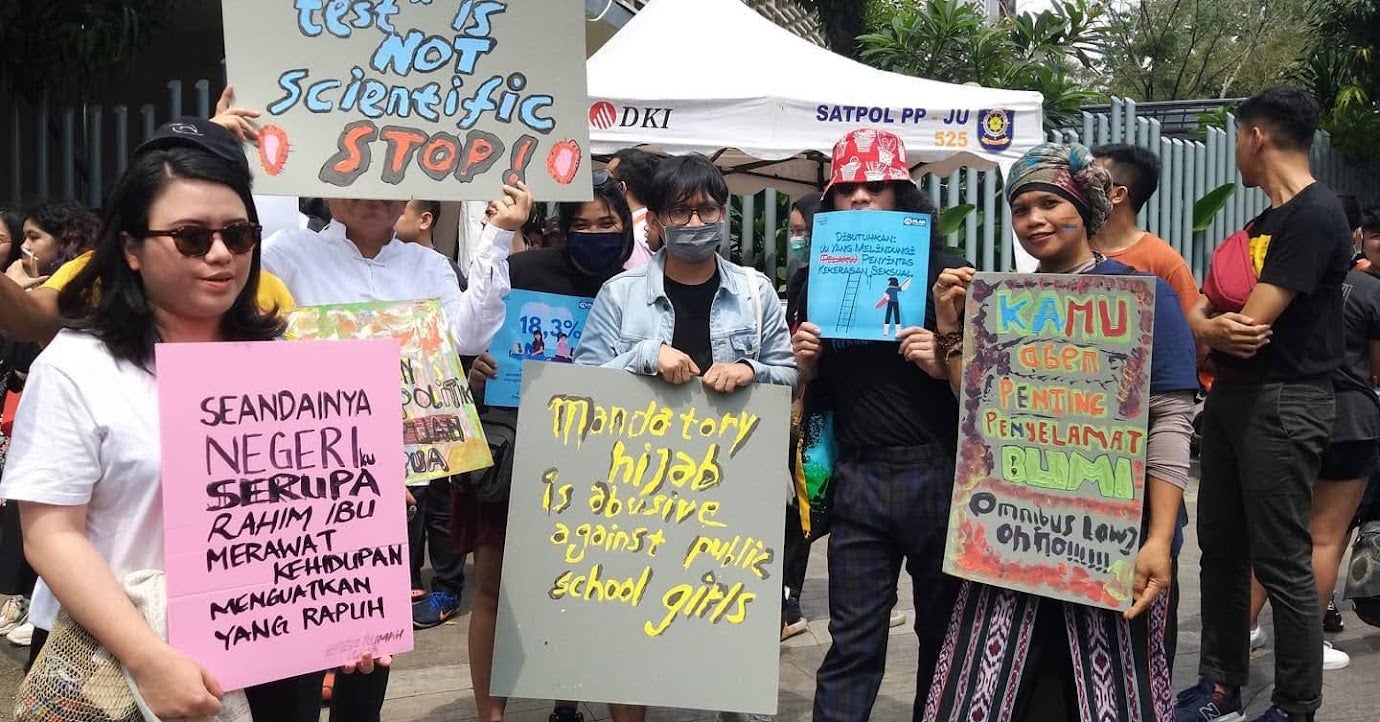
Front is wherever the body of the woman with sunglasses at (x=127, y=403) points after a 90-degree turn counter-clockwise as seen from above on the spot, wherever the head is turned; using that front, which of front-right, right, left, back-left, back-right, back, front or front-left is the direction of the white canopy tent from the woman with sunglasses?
front

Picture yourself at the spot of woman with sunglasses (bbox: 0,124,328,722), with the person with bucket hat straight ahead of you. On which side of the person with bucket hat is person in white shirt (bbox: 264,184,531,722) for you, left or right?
left

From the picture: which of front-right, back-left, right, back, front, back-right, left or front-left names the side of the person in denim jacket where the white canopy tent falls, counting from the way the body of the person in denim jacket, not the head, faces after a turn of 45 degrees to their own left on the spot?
back-left

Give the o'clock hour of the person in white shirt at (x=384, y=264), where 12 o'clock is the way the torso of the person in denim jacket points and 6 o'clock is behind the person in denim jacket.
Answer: The person in white shirt is roughly at 3 o'clock from the person in denim jacket.

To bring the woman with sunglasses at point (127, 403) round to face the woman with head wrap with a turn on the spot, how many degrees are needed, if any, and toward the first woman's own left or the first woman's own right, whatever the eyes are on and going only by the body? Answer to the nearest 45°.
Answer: approximately 45° to the first woman's own left

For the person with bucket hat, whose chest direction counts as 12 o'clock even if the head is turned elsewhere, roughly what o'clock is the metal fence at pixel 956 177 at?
The metal fence is roughly at 6 o'clock from the person with bucket hat.

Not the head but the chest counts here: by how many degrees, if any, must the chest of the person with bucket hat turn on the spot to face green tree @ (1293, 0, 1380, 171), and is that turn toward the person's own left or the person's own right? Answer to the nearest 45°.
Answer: approximately 135° to the person's own left

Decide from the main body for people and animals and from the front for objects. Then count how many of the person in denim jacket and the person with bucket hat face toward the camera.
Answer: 2

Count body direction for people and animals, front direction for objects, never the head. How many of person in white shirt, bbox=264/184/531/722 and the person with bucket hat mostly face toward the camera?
2

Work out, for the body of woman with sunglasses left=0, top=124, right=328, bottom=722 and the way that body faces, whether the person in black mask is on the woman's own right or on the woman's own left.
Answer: on the woman's own left

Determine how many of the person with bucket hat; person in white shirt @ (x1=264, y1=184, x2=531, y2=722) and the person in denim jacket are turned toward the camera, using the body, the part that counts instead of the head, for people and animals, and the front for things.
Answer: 3

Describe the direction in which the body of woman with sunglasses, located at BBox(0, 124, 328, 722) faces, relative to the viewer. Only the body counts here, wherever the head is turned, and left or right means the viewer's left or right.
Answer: facing the viewer and to the right of the viewer
